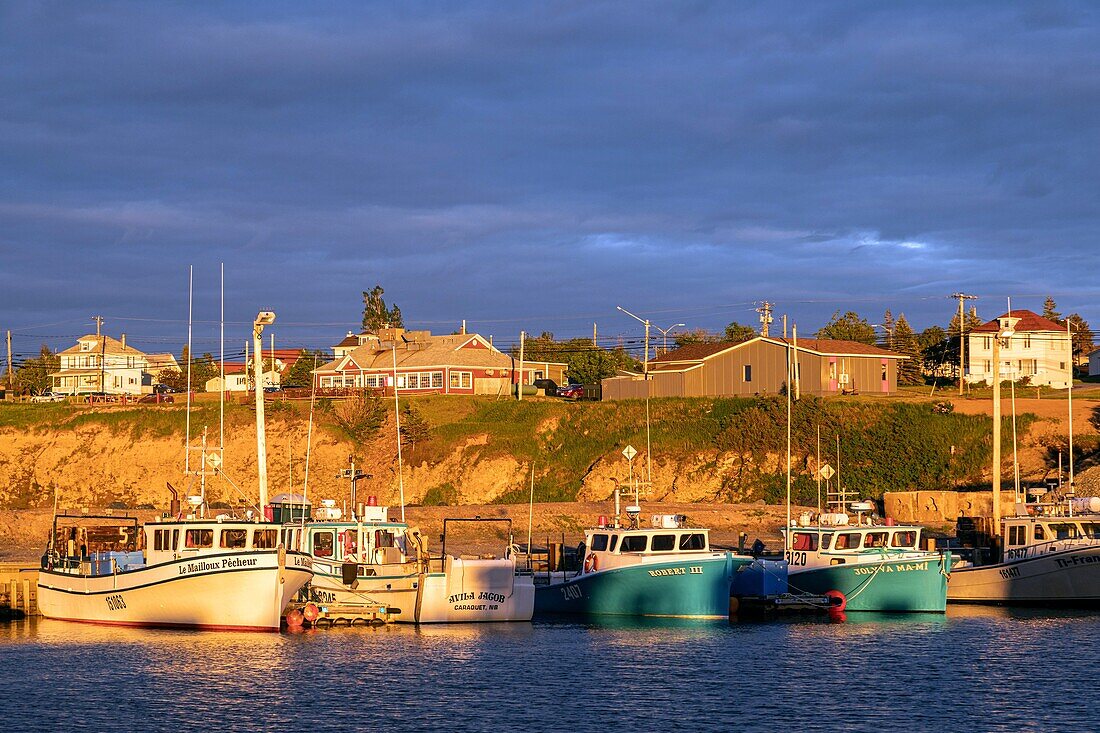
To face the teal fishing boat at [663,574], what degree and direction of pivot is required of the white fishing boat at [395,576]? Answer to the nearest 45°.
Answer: approximately 135° to its right

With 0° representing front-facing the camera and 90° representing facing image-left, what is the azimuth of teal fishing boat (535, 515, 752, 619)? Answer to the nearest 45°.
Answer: approximately 315°

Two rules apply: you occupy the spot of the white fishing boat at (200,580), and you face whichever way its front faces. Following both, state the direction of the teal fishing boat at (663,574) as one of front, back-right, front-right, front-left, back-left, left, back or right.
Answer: front-left

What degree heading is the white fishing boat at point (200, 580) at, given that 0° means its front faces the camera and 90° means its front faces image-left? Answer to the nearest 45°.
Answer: approximately 315°

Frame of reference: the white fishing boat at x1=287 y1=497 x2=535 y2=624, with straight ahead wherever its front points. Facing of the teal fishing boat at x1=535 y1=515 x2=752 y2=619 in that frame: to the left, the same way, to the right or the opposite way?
the opposite way

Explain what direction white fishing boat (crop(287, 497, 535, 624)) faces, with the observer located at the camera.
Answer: facing away from the viewer and to the left of the viewer

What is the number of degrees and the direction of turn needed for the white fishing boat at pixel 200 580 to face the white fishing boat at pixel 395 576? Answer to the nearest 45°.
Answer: approximately 45° to its left

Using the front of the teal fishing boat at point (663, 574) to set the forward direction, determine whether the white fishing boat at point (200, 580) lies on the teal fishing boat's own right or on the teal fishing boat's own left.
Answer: on the teal fishing boat's own right
